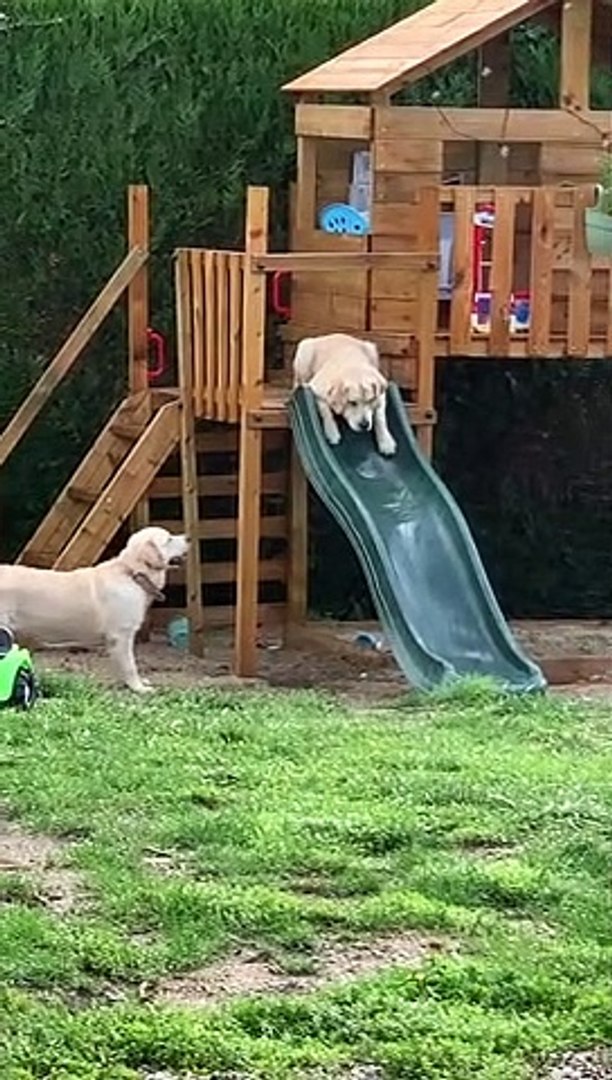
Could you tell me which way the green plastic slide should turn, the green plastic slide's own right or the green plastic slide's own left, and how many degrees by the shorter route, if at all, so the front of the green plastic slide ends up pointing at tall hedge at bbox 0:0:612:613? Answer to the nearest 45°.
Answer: approximately 180°

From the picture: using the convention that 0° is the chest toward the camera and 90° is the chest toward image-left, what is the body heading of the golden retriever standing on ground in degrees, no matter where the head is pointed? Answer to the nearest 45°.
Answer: approximately 270°

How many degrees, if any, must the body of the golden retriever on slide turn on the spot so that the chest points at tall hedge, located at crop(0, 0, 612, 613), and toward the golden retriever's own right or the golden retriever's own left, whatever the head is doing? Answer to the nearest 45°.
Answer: approximately 180°

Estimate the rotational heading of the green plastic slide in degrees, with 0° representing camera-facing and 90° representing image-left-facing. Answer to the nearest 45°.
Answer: approximately 315°

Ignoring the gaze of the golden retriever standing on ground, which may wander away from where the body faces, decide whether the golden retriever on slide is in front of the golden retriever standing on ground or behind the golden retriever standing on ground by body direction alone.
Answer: in front

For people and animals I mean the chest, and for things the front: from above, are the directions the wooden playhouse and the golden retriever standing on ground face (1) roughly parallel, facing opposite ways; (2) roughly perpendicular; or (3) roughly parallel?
roughly perpendicular

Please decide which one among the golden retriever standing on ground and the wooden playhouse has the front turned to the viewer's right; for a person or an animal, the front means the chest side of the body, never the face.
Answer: the golden retriever standing on ground

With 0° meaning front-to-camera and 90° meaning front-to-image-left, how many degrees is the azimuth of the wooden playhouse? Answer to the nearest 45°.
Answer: approximately 0°
